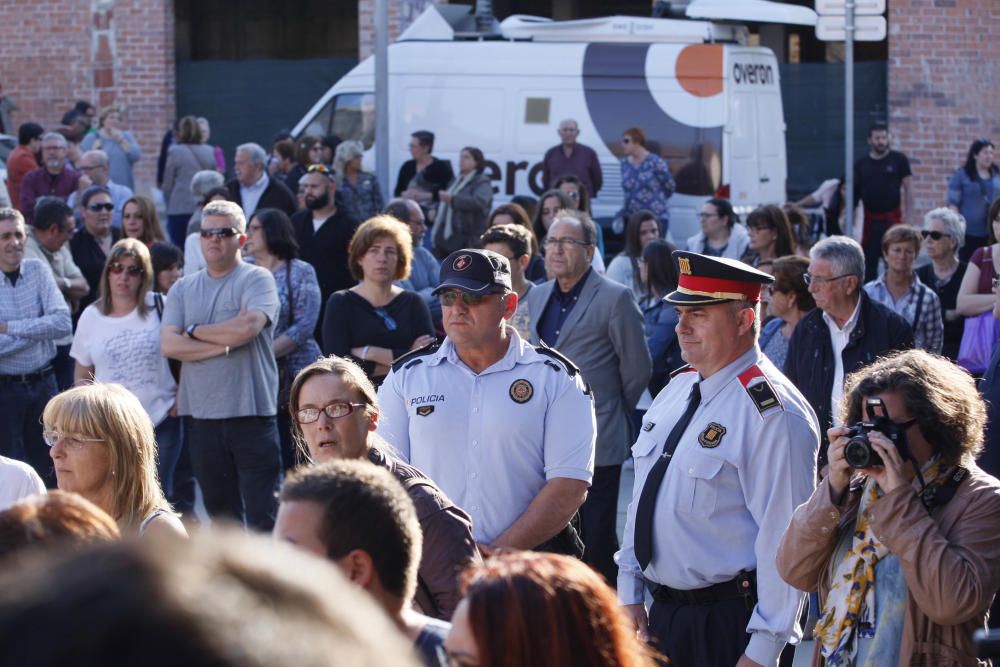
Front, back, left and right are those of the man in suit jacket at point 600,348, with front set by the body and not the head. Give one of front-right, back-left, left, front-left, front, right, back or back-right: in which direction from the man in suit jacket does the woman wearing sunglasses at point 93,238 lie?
right

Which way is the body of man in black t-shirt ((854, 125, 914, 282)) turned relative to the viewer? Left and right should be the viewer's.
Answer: facing the viewer

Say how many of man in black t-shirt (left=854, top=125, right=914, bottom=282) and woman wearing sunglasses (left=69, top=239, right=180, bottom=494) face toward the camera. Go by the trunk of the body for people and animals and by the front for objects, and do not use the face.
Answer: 2

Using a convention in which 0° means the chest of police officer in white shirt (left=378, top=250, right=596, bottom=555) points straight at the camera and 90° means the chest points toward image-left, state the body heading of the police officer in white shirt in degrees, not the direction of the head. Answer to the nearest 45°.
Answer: approximately 45°

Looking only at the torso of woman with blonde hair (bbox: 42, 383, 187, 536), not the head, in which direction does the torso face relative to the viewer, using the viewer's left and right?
facing the viewer and to the left of the viewer

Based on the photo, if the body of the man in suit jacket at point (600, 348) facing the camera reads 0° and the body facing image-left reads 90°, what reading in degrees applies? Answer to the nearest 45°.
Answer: approximately 45°

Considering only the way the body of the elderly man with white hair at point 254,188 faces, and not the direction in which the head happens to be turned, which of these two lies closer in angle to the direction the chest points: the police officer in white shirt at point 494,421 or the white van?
the police officer in white shirt

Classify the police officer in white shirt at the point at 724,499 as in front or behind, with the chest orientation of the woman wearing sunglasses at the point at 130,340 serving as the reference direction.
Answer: in front

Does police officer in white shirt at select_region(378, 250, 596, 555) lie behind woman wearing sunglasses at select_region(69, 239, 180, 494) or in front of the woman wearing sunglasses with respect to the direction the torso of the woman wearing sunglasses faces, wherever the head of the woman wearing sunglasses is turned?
in front

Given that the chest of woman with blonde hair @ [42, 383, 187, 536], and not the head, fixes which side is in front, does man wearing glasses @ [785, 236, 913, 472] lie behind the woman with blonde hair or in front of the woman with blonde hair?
behind

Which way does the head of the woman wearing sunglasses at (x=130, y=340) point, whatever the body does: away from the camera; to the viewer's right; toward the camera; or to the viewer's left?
toward the camera

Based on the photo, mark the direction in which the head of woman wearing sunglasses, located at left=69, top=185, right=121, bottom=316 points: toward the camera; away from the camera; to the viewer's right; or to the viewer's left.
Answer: toward the camera

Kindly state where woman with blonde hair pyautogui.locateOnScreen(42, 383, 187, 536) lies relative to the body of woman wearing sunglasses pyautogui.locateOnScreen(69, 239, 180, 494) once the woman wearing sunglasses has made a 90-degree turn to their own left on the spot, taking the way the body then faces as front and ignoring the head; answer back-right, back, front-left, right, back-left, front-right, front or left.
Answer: right

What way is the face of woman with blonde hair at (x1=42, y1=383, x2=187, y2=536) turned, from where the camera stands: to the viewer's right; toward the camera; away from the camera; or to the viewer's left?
to the viewer's left

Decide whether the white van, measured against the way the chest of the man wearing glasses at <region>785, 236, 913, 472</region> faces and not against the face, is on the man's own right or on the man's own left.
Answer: on the man's own right

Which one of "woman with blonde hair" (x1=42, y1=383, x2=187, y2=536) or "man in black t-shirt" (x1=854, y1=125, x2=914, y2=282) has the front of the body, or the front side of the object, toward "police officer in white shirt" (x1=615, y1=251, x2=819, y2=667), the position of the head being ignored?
the man in black t-shirt

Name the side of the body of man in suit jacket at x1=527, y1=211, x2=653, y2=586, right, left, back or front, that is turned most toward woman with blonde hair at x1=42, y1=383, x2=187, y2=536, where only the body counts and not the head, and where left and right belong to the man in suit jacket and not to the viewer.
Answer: front

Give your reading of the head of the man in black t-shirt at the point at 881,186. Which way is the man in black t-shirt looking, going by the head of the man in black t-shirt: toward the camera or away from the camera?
toward the camera
